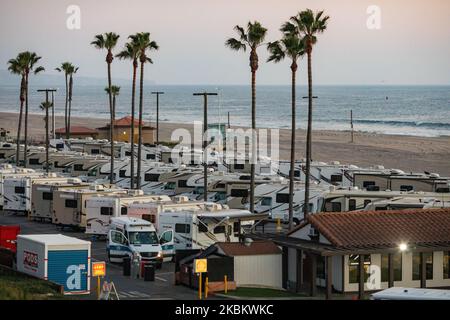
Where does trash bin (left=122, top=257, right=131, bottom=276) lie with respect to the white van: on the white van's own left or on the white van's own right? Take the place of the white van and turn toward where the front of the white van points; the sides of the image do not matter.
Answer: on the white van's own right

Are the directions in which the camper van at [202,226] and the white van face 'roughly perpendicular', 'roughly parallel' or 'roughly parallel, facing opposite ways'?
roughly perpendicular

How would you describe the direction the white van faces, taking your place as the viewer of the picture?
facing the viewer and to the right of the viewer
